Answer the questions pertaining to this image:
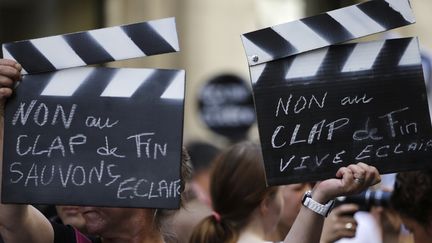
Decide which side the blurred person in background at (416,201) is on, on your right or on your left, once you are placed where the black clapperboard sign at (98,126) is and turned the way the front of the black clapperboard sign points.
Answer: on your left

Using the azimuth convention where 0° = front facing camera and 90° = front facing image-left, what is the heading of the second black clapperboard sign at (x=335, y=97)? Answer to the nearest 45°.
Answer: approximately 0°

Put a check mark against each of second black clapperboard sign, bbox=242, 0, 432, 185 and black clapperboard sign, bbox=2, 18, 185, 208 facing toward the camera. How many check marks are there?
2

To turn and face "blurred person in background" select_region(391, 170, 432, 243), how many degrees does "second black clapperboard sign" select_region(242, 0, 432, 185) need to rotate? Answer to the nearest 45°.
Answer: approximately 180°

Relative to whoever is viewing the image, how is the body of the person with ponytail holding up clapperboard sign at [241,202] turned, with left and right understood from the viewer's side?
facing away from the viewer and to the right of the viewer

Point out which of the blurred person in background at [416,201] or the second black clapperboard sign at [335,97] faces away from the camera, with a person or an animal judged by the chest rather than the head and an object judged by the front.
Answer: the blurred person in background

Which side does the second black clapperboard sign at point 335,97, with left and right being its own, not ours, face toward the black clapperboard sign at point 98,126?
right
